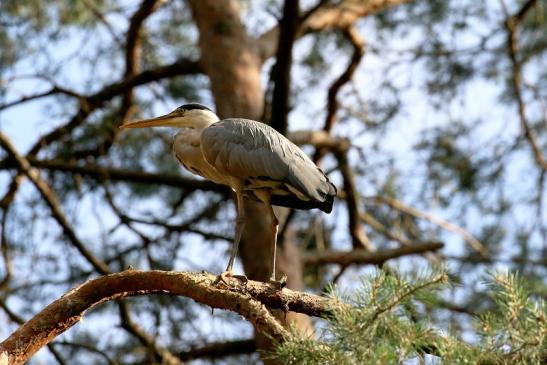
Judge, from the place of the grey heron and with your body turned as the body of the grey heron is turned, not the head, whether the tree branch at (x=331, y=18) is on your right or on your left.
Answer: on your right

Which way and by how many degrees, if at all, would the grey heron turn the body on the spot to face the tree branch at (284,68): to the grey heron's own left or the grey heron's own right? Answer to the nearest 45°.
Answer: approximately 90° to the grey heron's own right

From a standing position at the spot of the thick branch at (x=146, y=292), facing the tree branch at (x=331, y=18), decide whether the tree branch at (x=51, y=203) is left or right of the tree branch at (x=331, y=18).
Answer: left

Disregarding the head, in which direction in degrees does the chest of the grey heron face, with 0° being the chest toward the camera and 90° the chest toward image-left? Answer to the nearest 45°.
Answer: approximately 90°

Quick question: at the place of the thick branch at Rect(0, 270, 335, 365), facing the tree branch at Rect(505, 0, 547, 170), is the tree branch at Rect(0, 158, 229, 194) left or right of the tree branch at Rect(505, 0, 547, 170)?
left

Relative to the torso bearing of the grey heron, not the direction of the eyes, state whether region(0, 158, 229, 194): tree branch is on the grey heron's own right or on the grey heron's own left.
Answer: on the grey heron's own right

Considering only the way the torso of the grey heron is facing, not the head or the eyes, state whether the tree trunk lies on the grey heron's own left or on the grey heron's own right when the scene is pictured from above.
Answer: on the grey heron's own right

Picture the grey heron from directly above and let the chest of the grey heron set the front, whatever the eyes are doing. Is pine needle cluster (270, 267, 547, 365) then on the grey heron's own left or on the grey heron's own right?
on the grey heron's own left
